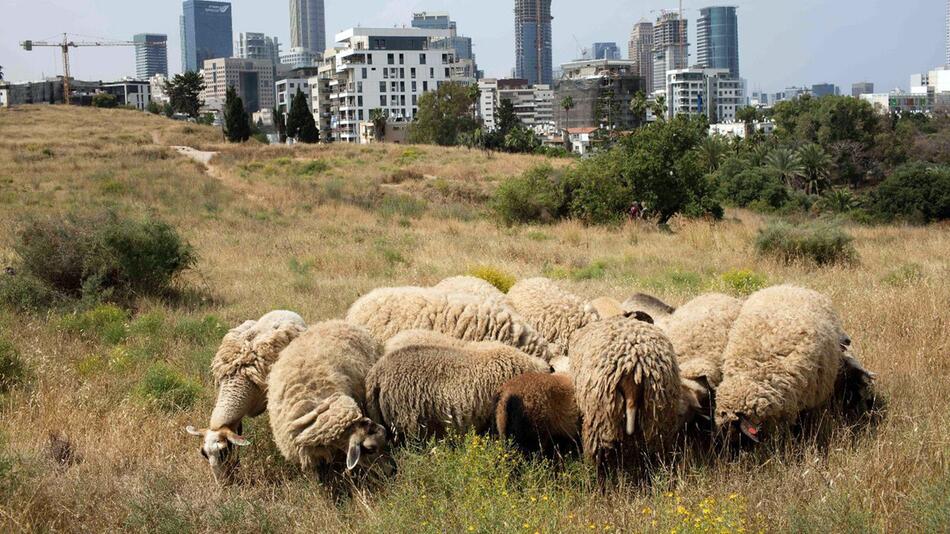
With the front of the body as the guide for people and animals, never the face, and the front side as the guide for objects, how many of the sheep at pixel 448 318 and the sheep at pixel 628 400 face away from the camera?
1

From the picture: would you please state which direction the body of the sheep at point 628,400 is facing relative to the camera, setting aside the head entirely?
away from the camera

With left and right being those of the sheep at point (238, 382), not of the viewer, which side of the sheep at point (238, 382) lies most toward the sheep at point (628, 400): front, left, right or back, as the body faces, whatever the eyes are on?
left

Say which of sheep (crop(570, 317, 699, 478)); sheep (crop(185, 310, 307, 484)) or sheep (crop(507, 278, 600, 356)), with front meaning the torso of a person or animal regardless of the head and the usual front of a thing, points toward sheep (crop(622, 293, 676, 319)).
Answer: sheep (crop(570, 317, 699, 478))

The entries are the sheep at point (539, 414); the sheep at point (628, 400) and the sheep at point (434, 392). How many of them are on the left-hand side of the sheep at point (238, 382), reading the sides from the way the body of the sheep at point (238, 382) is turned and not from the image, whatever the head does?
3

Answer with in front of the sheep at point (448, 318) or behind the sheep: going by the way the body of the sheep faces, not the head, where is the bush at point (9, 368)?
behind

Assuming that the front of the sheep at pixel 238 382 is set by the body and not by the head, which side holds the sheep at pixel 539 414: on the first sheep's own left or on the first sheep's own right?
on the first sheep's own left

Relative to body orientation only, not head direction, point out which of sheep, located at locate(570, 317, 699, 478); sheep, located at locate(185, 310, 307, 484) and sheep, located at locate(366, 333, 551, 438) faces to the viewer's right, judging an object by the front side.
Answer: sheep, located at locate(366, 333, 551, 438)

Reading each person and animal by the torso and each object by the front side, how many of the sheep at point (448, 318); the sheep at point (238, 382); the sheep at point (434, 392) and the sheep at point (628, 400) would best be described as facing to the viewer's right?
2

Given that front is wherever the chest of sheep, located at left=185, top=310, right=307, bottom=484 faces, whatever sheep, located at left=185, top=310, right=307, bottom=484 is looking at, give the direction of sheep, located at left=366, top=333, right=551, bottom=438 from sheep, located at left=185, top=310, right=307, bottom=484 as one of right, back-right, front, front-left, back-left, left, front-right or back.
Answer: left

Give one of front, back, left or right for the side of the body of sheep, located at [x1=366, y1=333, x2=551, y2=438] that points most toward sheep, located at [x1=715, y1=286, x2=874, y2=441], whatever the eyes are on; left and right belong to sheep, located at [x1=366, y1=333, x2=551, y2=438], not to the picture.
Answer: front

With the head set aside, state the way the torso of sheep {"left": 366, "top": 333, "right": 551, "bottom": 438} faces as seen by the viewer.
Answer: to the viewer's right

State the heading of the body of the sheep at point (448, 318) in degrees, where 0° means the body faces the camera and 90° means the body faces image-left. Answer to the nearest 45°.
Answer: approximately 270°

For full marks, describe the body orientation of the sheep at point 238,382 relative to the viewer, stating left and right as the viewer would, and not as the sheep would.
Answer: facing the viewer and to the left of the viewer
